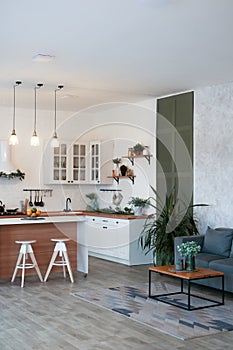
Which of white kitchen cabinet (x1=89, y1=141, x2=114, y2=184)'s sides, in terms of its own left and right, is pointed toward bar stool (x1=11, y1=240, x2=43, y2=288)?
front

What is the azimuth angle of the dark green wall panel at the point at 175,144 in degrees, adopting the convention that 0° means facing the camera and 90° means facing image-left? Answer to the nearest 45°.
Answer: approximately 45°

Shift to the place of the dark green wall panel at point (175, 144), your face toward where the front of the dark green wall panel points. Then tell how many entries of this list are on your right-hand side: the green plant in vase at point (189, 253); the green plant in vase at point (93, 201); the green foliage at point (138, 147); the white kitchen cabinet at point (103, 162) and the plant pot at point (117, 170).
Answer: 4

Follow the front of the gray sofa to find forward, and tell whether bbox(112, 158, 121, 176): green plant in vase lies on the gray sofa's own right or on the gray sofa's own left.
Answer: on the gray sofa's own right

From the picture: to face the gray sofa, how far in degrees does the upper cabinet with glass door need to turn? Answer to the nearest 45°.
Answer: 0° — it already faces it

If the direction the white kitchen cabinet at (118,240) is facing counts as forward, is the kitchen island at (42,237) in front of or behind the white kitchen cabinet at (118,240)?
in front

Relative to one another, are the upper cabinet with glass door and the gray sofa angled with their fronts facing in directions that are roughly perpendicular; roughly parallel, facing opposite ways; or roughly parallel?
roughly perpendicular

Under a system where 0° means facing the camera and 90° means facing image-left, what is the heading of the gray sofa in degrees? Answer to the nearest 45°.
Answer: approximately 45°

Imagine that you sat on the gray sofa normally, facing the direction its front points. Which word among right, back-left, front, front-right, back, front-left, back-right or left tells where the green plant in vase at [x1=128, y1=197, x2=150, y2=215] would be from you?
right

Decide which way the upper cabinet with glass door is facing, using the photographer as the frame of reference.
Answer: facing the viewer and to the right of the viewer

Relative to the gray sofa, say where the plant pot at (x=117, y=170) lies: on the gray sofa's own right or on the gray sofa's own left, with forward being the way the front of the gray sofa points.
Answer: on the gray sofa's own right

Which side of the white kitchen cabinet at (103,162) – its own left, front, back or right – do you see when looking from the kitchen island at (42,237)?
front
